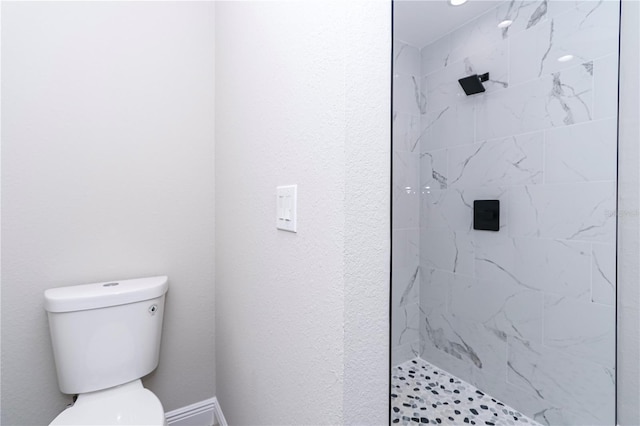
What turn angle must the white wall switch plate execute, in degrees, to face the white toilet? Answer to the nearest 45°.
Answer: approximately 90° to its right

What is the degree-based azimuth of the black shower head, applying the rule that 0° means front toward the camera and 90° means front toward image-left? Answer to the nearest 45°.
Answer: approximately 45°

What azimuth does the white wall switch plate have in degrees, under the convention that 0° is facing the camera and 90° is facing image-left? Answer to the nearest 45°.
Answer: approximately 45°

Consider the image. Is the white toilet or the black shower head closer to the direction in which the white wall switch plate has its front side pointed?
the white toilet

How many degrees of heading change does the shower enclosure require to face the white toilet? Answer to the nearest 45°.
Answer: approximately 45° to its right
